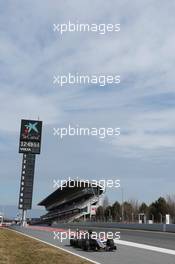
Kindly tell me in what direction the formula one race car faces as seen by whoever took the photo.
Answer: facing the viewer and to the right of the viewer
